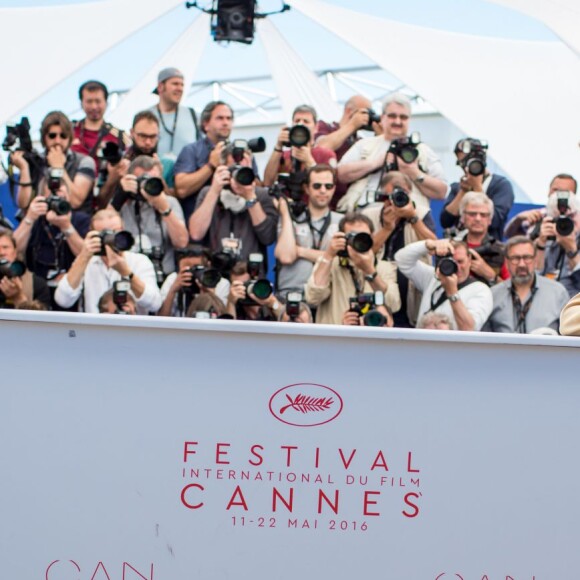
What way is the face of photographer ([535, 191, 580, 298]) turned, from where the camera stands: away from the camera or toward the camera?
toward the camera

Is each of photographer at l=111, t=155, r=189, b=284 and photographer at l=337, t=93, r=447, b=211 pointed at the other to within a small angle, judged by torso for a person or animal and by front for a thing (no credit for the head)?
no

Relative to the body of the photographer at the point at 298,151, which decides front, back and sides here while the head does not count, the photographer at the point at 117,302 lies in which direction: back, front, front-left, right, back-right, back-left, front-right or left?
front-right

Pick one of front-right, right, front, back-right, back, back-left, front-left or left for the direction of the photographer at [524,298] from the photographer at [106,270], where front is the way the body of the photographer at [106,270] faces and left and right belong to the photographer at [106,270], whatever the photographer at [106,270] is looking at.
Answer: front-left

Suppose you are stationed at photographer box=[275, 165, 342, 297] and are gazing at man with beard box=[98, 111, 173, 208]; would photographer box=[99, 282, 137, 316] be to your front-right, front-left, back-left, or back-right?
front-left

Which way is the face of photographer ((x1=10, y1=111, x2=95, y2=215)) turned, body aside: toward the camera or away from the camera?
toward the camera

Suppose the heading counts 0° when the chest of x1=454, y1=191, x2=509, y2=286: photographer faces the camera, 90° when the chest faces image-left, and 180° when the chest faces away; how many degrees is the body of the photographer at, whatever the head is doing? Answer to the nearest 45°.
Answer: approximately 0°

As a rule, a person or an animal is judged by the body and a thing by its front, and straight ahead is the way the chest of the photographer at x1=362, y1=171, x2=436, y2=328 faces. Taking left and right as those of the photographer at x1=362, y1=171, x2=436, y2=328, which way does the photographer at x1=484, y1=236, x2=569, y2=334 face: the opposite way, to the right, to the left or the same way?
the same way

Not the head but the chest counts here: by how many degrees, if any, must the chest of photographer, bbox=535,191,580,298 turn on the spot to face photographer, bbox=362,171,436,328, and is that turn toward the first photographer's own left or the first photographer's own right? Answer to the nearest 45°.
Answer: approximately 90° to the first photographer's own right

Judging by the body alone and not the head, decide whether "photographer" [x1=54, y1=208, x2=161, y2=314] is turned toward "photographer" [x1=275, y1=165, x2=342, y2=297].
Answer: no

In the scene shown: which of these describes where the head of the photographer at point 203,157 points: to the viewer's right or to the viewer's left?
to the viewer's right

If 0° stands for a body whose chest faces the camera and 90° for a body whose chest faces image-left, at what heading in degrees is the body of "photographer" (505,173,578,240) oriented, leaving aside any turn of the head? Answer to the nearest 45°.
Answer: approximately 0°

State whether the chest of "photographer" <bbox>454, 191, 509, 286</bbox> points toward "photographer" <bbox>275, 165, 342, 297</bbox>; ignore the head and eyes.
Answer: no

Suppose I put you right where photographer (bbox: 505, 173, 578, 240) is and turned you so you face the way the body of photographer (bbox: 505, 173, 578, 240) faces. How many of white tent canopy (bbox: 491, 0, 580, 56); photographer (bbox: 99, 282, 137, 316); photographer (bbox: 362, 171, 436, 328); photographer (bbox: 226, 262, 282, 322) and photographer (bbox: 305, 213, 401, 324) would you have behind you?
1

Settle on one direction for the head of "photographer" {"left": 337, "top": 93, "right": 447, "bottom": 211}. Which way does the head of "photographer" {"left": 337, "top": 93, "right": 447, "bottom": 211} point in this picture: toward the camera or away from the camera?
toward the camera

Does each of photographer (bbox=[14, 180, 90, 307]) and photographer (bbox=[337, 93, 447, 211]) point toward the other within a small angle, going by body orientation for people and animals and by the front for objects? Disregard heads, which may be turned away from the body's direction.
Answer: no

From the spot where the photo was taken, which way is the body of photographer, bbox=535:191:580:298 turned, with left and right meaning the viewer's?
facing the viewer

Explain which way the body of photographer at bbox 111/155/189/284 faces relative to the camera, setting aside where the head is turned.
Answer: toward the camera

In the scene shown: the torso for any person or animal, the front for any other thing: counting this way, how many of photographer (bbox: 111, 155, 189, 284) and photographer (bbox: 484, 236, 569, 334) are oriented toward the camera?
2

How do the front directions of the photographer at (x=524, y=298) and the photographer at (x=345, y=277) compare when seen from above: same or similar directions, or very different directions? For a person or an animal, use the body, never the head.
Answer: same or similar directions

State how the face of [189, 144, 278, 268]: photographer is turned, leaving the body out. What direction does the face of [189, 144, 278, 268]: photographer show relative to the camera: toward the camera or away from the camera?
toward the camera

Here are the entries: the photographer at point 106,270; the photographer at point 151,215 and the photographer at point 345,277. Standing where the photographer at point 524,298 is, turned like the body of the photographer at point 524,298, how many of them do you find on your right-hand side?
3

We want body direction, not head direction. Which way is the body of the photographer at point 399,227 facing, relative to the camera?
toward the camera
